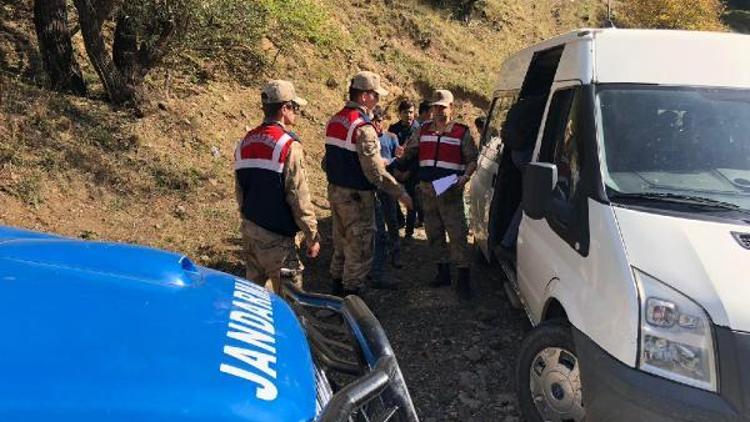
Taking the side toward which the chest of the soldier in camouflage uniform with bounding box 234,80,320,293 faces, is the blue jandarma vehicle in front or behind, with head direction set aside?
behind

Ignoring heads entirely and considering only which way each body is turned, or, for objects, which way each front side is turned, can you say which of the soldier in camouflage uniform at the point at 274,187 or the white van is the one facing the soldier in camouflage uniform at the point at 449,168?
the soldier in camouflage uniform at the point at 274,187

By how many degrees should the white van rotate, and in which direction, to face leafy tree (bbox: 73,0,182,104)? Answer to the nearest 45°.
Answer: approximately 180°

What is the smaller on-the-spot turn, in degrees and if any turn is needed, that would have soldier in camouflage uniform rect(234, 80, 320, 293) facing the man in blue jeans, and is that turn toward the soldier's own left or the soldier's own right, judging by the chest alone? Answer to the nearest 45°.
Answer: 0° — they already face them

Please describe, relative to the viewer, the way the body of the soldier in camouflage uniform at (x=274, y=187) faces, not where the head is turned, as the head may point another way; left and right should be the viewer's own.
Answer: facing away from the viewer and to the right of the viewer

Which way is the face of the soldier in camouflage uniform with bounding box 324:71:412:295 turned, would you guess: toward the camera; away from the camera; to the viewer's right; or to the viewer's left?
to the viewer's right

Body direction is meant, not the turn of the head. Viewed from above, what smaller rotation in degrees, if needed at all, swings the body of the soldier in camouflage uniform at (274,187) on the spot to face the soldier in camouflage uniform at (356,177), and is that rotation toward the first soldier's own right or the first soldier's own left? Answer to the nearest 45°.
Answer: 0° — they already face them

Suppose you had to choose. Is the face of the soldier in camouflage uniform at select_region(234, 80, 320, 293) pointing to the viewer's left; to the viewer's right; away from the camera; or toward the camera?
to the viewer's right
